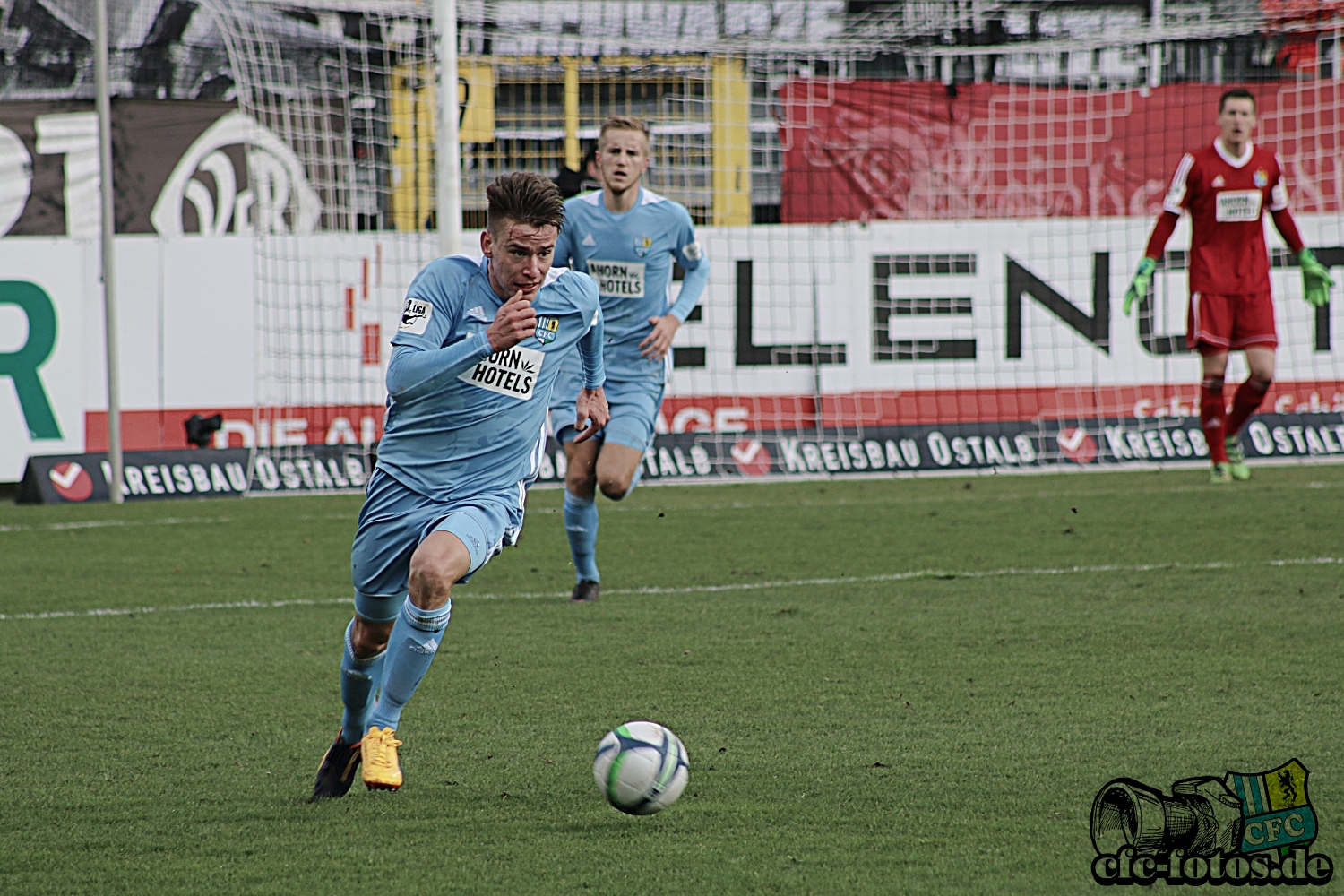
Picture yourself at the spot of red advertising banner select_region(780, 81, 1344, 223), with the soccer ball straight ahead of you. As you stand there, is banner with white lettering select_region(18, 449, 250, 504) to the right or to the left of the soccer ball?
right

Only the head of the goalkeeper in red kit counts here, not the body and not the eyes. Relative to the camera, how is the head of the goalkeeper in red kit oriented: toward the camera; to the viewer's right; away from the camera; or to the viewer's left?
toward the camera

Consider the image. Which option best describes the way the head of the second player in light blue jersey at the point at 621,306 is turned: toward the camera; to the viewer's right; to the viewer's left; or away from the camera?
toward the camera

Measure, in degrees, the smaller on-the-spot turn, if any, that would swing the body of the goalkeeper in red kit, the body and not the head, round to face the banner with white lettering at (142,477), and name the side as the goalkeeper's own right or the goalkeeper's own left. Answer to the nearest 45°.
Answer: approximately 90° to the goalkeeper's own right

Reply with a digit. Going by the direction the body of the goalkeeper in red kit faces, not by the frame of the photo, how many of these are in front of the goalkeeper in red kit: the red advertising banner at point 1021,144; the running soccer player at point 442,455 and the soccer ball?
2

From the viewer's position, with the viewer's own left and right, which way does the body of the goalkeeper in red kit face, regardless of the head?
facing the viewer

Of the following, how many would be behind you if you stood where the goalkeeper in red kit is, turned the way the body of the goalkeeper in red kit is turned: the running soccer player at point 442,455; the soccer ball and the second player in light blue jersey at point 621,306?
0

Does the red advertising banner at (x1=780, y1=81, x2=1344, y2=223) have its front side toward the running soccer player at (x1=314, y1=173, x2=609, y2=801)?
yes

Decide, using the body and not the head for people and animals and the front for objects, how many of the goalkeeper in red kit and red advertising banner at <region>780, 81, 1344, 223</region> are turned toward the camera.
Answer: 2

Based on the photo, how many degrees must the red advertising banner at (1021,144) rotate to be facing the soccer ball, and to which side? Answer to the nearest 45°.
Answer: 0° — it already faces it

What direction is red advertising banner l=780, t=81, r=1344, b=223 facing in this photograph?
toward the camera

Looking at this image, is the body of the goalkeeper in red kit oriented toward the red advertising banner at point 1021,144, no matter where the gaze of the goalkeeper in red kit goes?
no

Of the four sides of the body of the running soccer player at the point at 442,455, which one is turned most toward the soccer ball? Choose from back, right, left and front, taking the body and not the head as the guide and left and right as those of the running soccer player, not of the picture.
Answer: front

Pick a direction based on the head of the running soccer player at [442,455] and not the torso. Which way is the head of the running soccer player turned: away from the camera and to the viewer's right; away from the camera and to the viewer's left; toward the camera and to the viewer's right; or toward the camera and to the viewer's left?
toward the camera and to the viewer's right

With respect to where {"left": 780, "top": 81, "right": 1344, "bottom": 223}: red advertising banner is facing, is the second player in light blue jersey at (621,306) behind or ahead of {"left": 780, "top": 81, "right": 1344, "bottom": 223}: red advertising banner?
ahead
